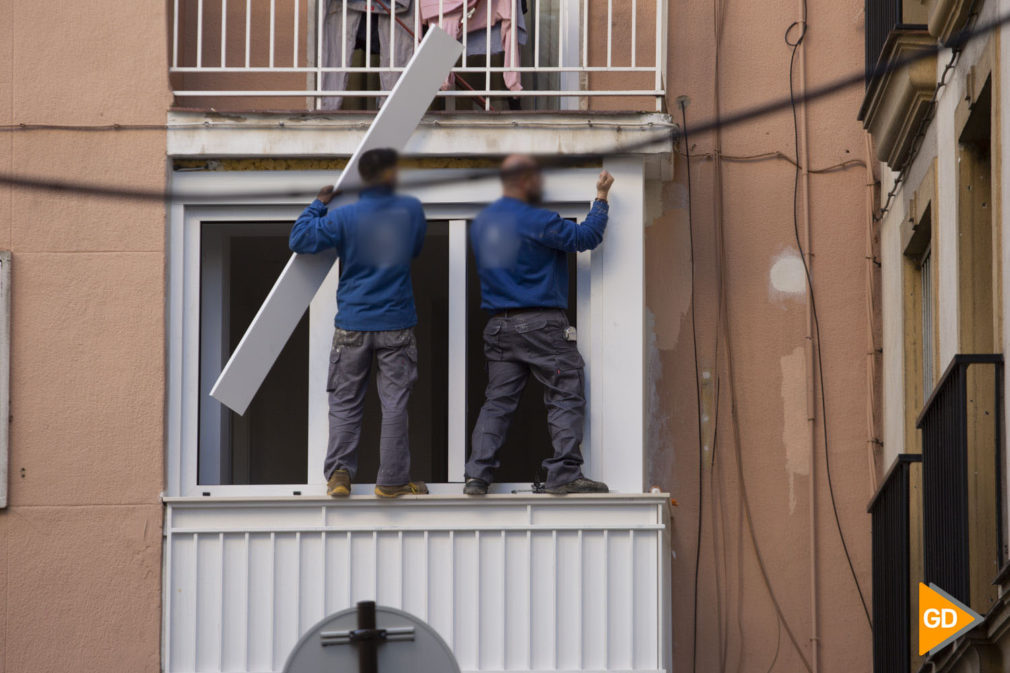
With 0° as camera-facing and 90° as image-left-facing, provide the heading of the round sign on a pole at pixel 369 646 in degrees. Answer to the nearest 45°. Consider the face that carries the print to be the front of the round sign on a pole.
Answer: approximately 180°

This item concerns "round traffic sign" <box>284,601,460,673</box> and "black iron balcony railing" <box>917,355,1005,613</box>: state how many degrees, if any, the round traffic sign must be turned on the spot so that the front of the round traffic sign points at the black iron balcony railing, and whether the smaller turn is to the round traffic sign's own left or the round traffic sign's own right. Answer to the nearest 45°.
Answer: approximately 90° to the round traffic sign's own right

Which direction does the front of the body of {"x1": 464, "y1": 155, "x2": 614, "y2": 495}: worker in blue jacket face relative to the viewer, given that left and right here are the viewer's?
facing away from the viewer and to the right of the viewer

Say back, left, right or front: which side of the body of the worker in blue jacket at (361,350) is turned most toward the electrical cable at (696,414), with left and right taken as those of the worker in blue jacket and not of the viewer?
right

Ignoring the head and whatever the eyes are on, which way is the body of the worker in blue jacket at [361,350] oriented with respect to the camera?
away from the camera

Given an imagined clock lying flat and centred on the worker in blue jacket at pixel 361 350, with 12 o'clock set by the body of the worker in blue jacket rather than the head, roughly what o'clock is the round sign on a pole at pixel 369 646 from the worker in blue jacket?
The round sign on a pole is roughly at 6 o'clock from the worker in blue jacket.

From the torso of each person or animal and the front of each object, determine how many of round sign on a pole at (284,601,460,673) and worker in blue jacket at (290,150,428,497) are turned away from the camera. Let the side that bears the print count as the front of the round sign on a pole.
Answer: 2

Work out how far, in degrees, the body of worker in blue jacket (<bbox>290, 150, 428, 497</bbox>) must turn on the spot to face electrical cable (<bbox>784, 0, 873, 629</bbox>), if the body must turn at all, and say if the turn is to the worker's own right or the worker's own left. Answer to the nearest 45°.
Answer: approximately 90° to the worker's own right

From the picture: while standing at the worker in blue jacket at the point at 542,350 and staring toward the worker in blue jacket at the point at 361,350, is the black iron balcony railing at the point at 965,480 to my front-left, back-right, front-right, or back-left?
back-left
